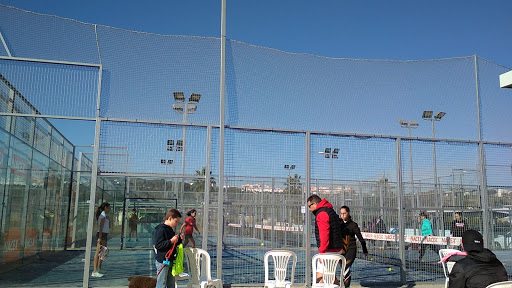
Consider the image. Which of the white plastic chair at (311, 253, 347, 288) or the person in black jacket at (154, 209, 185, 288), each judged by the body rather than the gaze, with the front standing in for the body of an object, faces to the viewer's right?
the person in black jacket

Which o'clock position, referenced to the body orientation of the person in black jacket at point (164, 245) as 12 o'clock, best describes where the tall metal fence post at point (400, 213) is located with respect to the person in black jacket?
The tall metal fence post is roughly at 11 o'clock from the person in black jacket.

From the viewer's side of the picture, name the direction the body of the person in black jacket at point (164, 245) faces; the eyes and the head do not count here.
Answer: to the viewer's right

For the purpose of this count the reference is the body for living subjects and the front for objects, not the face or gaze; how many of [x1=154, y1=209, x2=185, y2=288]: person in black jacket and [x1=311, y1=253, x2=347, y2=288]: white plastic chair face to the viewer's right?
1

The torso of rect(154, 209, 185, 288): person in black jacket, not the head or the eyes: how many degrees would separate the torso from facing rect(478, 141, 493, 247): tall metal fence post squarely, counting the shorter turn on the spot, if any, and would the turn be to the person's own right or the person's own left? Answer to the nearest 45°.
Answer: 0° — they already face it
